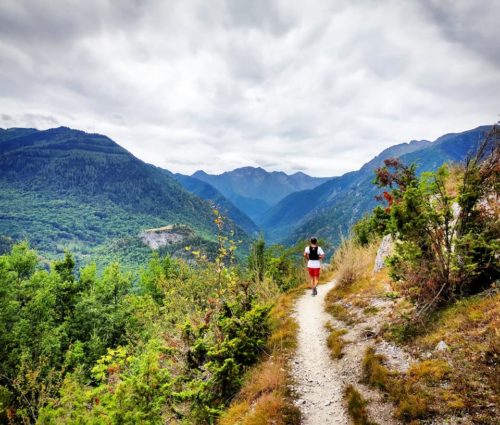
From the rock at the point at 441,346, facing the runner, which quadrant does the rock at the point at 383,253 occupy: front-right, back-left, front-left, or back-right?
front-right

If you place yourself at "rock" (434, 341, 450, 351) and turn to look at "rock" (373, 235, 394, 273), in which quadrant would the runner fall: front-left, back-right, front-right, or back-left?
front-left

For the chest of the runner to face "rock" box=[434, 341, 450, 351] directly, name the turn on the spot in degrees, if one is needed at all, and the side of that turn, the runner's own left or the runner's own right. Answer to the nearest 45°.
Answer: approximately 180°

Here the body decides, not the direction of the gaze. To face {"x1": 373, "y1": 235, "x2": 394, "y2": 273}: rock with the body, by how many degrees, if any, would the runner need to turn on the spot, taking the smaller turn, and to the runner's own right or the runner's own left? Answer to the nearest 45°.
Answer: approximately 90° to the runner's own right

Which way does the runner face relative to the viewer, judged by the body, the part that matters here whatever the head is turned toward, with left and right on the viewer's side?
facing away from the viewer
